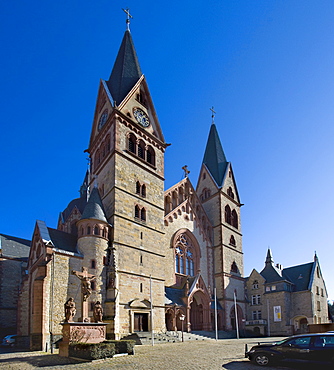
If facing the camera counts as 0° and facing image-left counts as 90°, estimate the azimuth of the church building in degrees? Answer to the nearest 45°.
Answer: approximately 315°

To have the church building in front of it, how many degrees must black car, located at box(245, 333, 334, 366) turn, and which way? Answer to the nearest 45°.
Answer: approximately 45° to its right

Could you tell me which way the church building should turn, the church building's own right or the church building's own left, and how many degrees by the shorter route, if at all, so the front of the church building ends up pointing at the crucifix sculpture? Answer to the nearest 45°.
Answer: approximately 45° to the church building's own right

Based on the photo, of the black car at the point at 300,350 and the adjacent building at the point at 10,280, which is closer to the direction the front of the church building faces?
the black car

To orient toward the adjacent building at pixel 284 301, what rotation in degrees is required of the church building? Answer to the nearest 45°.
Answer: approximately 90° to its left

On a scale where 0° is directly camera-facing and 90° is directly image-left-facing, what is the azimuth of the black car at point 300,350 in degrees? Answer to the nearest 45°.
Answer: approximately 90°

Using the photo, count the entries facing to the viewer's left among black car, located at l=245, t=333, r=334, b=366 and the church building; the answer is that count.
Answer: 1

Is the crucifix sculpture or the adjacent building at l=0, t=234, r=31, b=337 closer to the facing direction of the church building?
the crucifix sculpture

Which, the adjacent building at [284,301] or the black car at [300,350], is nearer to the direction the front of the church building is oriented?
the black car
